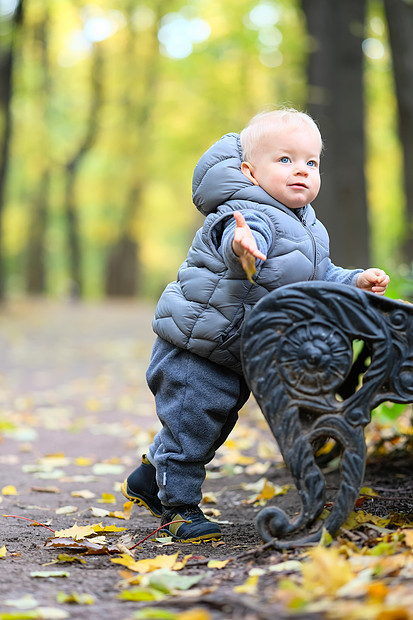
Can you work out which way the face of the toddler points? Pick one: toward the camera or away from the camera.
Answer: toward the camera

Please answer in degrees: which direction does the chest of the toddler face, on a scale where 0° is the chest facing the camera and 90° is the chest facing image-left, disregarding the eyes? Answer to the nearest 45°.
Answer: approximately 315°

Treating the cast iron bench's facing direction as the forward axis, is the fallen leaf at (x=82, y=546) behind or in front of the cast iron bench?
in front

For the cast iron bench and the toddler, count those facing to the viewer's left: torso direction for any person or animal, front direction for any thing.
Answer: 1

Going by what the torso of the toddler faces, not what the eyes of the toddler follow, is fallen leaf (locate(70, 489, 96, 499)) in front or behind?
behind

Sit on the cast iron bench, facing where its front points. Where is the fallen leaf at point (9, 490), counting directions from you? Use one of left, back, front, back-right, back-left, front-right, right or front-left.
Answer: front-right

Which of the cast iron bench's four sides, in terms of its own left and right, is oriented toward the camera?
left

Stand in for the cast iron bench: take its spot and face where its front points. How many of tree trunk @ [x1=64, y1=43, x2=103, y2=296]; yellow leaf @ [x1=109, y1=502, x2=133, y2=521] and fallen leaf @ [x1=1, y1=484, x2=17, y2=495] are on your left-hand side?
0

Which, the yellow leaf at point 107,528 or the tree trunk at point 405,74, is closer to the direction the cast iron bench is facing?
the yellow leaf

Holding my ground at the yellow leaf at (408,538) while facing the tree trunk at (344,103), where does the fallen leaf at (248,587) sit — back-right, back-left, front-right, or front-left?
back-left

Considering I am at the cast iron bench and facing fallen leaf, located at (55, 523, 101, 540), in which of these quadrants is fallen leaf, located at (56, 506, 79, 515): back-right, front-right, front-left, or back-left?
front-right
